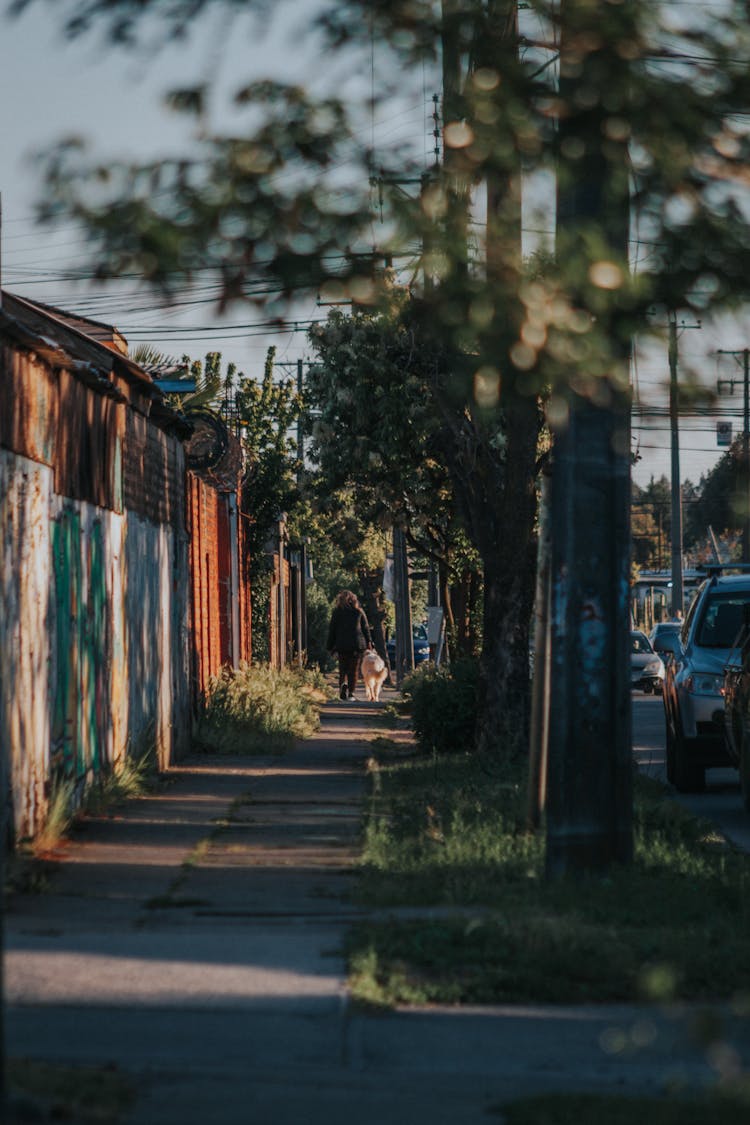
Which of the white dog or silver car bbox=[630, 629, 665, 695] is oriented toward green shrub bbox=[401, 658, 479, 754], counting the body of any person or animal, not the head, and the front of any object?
the silver car

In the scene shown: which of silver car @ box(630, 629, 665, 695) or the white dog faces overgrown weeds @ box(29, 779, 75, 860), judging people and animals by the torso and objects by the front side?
the silver car

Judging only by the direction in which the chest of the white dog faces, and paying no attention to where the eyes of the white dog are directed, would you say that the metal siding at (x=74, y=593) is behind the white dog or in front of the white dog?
behind

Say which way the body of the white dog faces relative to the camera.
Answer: away from the camera

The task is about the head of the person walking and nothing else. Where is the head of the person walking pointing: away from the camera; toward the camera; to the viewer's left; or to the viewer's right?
away from the camera

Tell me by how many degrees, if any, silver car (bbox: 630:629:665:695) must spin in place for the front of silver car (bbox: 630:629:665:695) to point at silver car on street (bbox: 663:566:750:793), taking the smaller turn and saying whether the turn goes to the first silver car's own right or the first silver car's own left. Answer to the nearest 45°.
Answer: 0° — it already faces it

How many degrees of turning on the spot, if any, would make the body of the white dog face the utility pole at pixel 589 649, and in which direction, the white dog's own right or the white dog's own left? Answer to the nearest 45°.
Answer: approximately 180°

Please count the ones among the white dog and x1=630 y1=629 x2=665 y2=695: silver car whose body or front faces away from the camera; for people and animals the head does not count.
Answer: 1

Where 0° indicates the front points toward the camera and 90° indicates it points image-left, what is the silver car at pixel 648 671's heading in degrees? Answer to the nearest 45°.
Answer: approximately 0°

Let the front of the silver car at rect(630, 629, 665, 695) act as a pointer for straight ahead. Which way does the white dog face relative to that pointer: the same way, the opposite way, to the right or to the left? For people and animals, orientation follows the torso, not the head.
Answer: the opposite way

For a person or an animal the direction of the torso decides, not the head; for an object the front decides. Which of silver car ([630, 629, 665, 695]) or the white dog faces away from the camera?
the white dog
